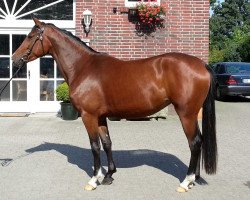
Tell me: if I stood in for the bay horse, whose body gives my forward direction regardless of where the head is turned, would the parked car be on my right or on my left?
on my right

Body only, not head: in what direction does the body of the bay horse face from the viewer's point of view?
to the viewer's left

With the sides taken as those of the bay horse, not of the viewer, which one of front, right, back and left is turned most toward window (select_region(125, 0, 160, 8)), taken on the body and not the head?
right

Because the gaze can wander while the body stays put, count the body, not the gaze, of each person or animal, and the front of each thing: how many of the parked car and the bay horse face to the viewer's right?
0

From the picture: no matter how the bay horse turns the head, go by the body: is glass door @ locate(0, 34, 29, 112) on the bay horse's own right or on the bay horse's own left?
on the bay horse's own right

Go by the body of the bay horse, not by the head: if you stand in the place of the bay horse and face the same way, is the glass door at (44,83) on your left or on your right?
on your right

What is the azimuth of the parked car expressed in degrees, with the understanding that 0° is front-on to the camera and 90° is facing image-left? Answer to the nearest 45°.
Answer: approximately 135°
